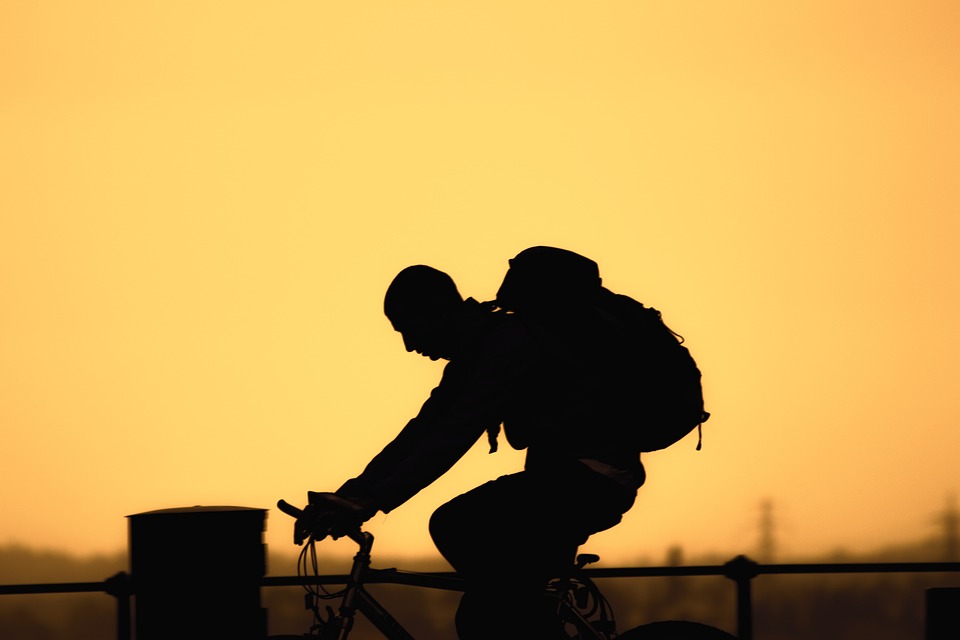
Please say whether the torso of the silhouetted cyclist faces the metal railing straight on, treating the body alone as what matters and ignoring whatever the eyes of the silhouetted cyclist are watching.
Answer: no

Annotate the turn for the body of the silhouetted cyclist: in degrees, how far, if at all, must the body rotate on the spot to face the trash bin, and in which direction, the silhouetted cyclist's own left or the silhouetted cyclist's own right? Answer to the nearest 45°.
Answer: approximately 45° to the silhouetted cyclist's own right

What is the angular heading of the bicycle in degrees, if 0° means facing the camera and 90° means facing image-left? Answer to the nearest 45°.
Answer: approximately 90°

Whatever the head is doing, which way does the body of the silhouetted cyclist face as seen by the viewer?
to the viewer's left

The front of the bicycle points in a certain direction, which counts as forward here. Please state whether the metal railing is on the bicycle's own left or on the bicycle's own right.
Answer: on the bicycle's own right

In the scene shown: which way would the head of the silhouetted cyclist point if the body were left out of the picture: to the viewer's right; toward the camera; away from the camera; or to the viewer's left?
to the viewer's left
